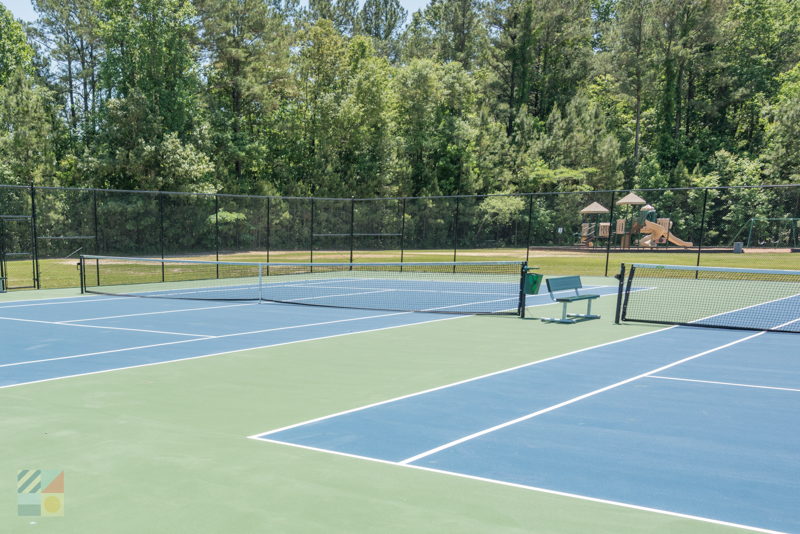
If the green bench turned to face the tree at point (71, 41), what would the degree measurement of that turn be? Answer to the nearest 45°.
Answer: approximately 180°

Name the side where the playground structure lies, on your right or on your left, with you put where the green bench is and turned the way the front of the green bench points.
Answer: on your left

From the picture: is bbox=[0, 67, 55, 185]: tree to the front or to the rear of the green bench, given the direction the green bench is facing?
to the rear

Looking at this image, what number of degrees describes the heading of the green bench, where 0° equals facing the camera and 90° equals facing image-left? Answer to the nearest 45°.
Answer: approximately 315°

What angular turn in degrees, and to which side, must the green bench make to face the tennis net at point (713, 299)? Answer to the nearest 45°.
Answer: approximately 90° to its left

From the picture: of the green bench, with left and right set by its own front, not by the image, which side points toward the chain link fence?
back

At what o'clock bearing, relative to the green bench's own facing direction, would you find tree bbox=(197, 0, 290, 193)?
The tree is roughly at 6 o'clock from the green bench.

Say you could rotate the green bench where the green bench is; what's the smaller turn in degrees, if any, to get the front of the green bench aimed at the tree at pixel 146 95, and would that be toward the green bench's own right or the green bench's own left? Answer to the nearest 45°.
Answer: approximately 180°

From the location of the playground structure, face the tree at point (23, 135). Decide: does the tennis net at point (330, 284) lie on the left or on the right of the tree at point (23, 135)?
left
